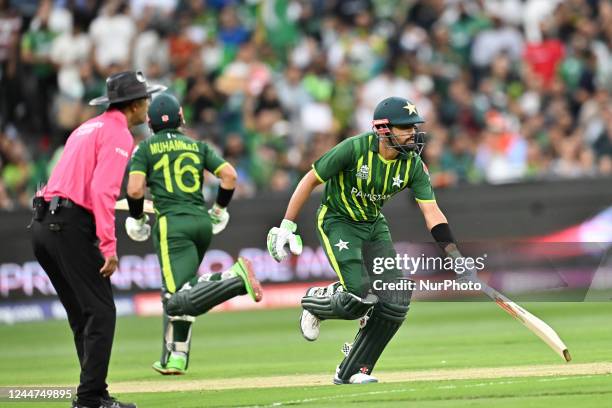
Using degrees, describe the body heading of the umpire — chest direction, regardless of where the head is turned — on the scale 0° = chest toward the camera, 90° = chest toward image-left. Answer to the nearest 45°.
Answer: approximately 225°
